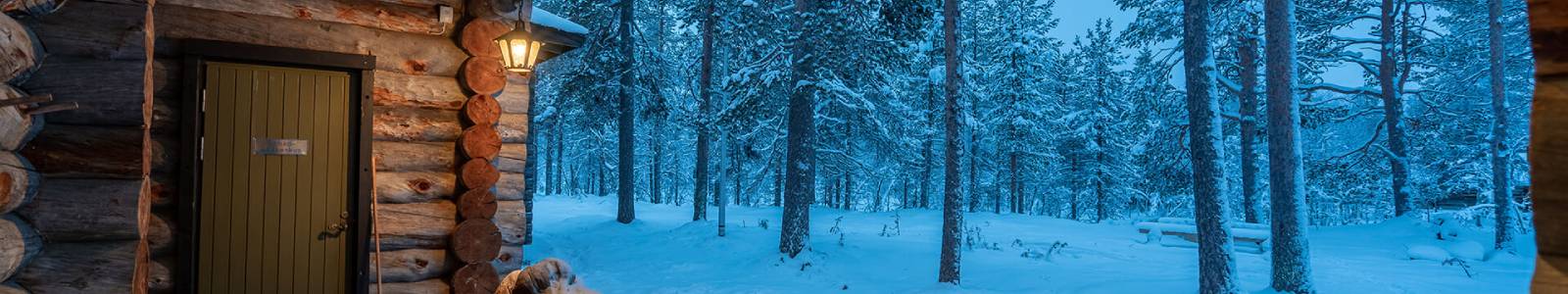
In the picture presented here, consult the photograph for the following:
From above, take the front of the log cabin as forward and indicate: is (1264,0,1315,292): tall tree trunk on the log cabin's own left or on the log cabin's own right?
on the log cabin's own left

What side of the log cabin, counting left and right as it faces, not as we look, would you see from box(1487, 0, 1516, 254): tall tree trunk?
left

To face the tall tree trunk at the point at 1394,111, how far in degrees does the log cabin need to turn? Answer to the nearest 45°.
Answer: approximately 90° to its left

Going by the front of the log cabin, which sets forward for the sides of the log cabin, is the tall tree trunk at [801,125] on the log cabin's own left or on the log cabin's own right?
on the log cabin's own left

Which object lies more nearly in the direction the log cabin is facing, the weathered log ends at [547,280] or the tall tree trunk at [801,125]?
the weathered log ends

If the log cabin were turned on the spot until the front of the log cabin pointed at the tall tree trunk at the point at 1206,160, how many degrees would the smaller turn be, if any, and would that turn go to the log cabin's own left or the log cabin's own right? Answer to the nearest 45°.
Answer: approximately 90° to the log cabin's own left

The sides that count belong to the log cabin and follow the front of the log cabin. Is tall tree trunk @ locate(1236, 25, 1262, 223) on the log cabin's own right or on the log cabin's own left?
on the log cabin's own left

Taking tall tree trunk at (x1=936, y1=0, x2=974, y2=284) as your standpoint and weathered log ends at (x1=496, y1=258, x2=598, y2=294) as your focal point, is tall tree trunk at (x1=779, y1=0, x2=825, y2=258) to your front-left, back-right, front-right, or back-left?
back-right

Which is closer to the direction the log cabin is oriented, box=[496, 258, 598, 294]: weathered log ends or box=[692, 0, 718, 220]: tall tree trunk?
the weathered log ends

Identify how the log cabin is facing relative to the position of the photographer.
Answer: facing the viewer
